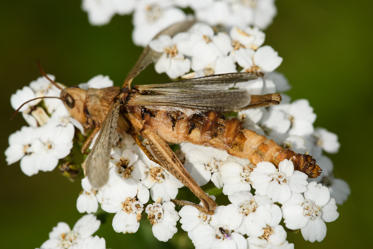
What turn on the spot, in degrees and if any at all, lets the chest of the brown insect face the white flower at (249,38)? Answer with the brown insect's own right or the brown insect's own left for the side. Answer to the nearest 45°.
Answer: approximately 180°

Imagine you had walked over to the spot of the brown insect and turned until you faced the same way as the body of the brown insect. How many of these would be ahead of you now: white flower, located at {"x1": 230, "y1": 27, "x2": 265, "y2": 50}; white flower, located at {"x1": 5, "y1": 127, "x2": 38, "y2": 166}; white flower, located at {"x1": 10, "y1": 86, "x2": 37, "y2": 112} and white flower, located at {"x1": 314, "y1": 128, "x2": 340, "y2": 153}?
2

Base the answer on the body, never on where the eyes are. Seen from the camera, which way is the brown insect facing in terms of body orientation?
to the viewer's left

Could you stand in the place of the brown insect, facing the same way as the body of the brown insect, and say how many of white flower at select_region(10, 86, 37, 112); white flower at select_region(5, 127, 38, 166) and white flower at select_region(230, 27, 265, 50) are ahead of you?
2
